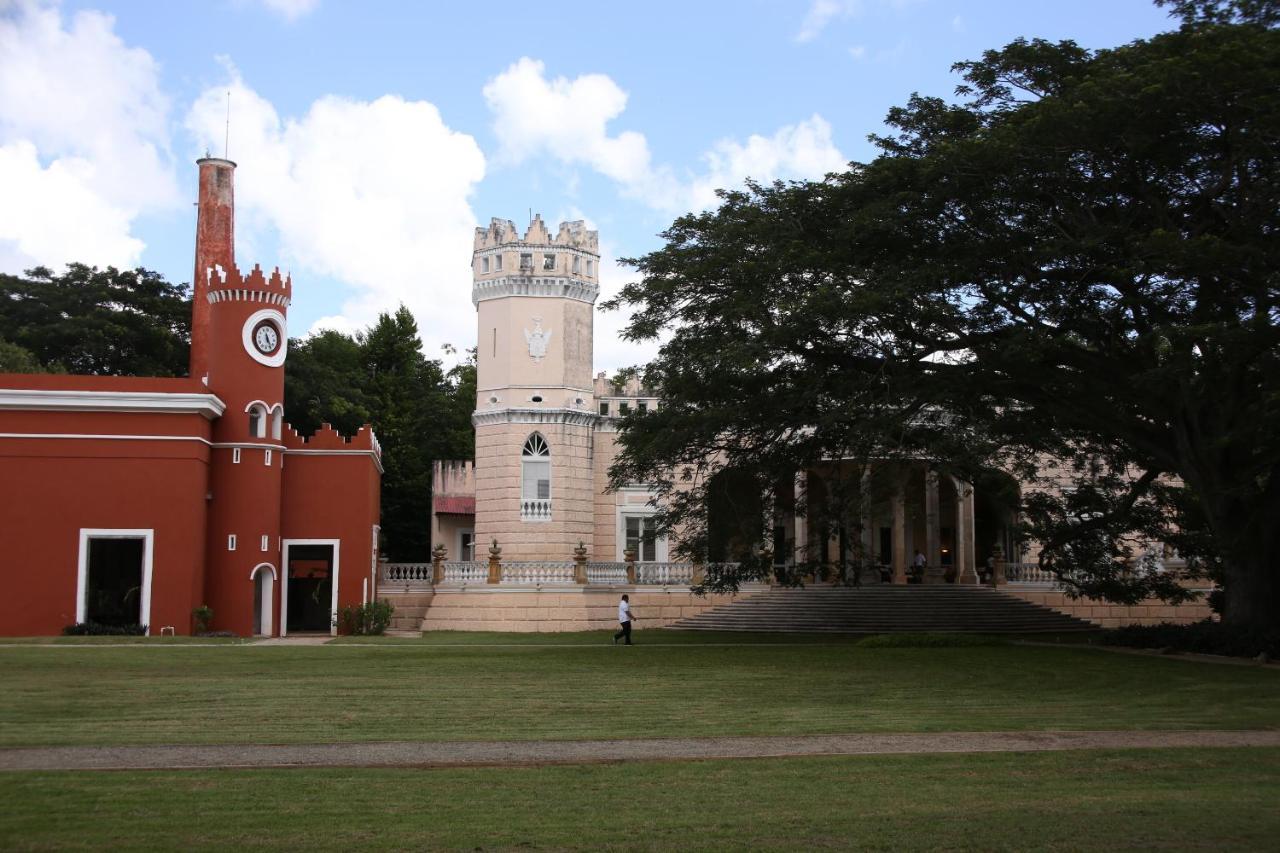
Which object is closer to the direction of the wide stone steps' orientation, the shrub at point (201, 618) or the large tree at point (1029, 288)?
the large tree

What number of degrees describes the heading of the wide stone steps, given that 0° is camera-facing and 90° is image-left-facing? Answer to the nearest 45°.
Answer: approximately 0°

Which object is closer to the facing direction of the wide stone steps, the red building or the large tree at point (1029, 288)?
the large tree

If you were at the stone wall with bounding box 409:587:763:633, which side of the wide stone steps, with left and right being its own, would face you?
right

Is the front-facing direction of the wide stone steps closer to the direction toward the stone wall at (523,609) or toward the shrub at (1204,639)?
the shrub

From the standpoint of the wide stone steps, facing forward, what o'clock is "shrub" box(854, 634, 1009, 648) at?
The shrub is roughly at 12 o'clock from the wide stone steps.

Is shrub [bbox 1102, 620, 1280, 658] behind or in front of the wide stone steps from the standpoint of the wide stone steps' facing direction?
in front

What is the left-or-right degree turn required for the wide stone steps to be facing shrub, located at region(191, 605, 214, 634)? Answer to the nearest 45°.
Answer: approximately 45° to its right

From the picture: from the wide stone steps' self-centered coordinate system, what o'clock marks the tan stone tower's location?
The tan stone tower is roughly at 3 o'clock from the wide stone steps.

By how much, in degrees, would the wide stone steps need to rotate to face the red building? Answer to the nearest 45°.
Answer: approximately 45° to its right

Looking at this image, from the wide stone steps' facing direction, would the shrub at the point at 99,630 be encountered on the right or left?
on its right

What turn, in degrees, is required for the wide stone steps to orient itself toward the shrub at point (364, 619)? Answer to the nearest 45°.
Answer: approximately 90° to its right
